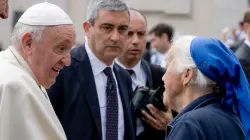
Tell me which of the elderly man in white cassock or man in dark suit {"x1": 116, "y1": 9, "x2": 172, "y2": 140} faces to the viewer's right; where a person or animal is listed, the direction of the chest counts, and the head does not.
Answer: the elderly man in white cassock

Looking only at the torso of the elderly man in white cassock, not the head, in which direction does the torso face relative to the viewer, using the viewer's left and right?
facing to the right of the viewer

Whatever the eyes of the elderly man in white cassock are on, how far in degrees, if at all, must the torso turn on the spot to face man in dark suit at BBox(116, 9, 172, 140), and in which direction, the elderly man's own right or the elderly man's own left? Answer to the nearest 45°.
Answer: approximately 45° to the elderly man's own left

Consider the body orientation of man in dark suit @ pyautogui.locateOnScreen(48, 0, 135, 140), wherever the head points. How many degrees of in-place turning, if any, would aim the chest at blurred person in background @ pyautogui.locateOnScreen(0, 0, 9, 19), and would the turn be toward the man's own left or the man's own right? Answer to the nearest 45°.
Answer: approximately 90° to the man's own right

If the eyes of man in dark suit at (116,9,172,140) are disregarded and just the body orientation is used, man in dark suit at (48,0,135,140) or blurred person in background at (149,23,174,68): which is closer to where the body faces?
the man in dark suit

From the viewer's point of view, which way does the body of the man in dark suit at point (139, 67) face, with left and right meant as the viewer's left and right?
facing the viewer

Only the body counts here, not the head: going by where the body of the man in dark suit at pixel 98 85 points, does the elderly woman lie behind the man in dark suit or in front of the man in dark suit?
in front

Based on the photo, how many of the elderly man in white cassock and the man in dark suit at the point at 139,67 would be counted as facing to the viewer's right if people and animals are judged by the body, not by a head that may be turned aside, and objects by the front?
1

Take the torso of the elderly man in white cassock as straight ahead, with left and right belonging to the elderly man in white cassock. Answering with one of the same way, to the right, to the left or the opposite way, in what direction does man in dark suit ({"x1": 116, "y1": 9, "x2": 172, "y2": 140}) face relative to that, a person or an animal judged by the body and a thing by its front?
to the right
